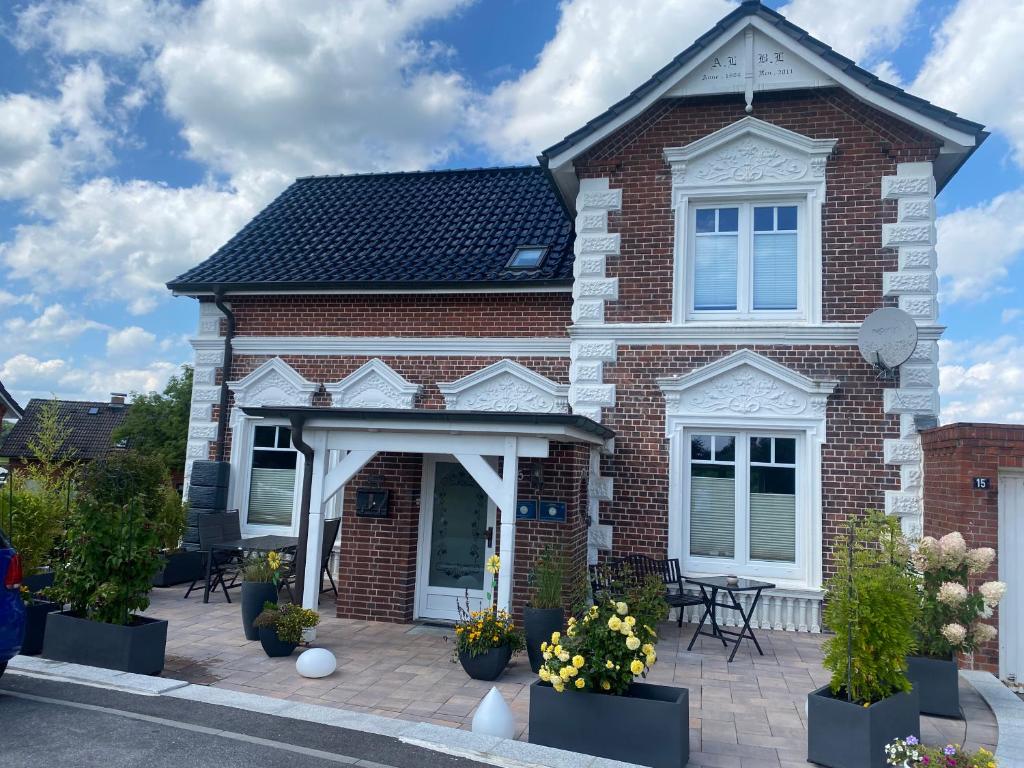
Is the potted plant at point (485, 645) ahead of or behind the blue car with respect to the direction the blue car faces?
behind

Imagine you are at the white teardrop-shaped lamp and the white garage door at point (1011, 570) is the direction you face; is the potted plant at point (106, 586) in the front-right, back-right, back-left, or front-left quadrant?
back-left

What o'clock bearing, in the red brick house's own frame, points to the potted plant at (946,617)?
The potted plant is roughly at 11 o'clock from the red brick house.

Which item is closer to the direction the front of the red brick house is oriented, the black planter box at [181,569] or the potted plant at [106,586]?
the potted plant

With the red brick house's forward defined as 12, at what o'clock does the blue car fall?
The blue car is roughly at 2 o'clock from the red brick house.

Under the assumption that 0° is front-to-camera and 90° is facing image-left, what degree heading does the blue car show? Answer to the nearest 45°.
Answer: approximately 90°

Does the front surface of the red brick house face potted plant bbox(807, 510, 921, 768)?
yes

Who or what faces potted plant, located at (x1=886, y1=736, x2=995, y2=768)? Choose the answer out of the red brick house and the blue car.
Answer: the red brick house

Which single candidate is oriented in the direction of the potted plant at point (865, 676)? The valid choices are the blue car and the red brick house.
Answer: the red brick house

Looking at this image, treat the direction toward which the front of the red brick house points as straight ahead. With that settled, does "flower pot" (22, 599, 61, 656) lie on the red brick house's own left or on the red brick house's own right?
on the red brick house's own right
